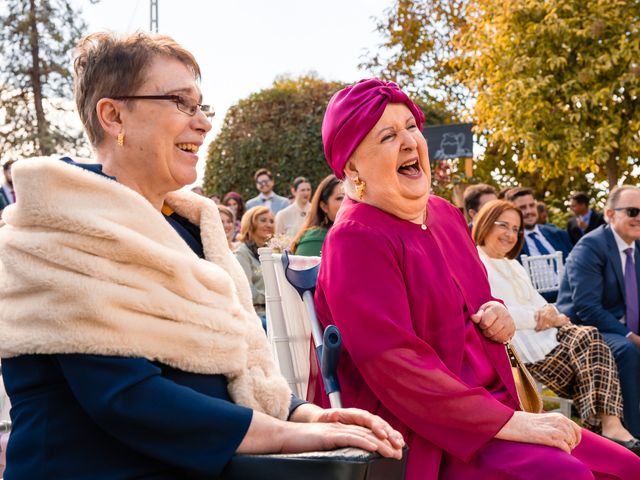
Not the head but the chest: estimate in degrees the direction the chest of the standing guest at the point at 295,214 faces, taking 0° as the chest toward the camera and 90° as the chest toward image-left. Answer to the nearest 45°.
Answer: approximately 315°

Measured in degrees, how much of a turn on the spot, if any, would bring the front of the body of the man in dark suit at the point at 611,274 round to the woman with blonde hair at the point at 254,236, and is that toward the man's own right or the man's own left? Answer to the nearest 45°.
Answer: approximately 135° to the man's own right

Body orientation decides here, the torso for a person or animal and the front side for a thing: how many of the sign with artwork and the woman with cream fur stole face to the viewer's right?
1

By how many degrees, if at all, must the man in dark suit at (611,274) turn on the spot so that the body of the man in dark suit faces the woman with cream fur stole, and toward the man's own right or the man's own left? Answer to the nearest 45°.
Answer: approximately 45° to the man's own right
